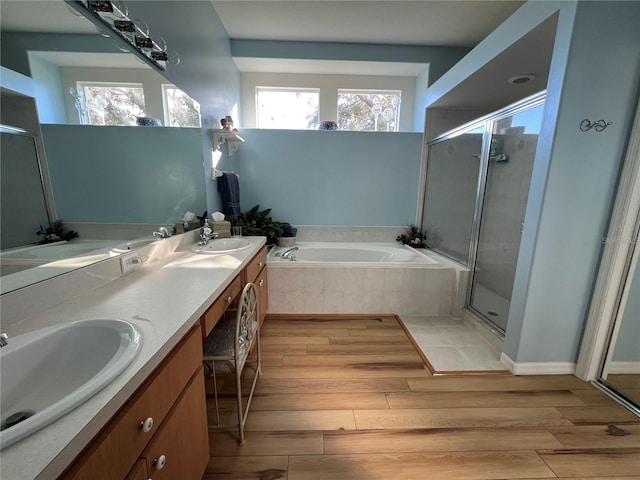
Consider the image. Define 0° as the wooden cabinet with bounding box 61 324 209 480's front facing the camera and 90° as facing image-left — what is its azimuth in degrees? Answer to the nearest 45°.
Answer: approximately 315°

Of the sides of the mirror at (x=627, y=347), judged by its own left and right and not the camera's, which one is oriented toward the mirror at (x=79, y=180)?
front

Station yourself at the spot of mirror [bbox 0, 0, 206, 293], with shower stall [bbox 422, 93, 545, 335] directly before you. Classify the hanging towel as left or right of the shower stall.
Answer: left

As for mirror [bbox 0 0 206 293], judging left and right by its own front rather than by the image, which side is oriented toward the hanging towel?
left

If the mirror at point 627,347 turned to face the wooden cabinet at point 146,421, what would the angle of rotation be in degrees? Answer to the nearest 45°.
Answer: approximately 45° to its left

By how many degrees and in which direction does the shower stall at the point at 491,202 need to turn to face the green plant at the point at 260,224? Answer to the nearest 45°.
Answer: approximately 45° to its right

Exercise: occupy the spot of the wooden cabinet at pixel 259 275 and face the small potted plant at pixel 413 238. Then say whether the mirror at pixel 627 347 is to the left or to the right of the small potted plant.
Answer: right

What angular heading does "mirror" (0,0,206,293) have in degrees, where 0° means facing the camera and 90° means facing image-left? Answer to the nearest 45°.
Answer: approximately 315°

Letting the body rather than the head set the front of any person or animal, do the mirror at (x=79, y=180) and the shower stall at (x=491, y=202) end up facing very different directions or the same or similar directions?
very different directions

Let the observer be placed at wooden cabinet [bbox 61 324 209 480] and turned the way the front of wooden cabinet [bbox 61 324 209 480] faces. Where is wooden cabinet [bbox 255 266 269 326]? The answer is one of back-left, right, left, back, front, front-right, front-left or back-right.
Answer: left

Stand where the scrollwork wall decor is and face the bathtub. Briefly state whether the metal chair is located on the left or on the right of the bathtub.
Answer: left
